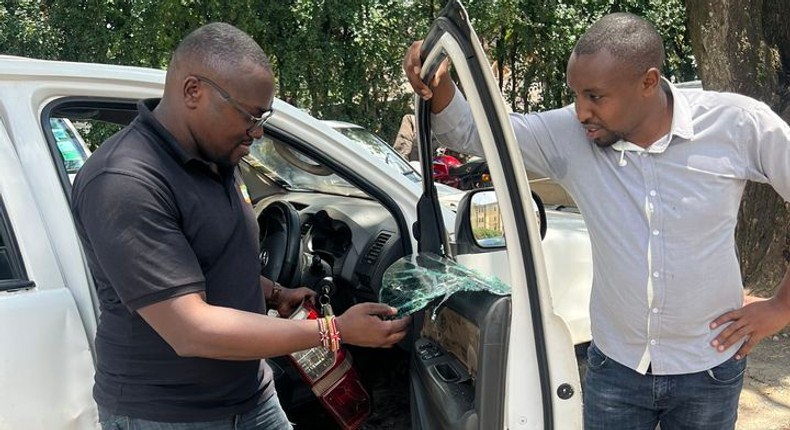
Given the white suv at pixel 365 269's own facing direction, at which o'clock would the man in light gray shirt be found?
The man in light gray shirt is roughly at 2 o'clock from the white suv.

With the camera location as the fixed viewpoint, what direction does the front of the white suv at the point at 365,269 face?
facing away from the viewer and to the right of the viewer

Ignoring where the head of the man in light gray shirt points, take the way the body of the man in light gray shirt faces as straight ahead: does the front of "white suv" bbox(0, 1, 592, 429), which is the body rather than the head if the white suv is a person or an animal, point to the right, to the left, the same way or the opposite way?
the opposite way

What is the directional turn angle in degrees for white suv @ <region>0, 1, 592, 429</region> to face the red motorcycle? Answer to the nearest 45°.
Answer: approximately 45° to its left

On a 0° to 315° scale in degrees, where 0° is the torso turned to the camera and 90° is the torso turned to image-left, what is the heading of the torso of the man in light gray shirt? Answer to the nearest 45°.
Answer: approximately 0°

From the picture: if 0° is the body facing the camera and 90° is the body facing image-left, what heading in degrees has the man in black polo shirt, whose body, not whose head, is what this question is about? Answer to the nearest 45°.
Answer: approximately 270°

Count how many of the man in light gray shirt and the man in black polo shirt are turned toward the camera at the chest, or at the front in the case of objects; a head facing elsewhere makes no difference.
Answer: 1

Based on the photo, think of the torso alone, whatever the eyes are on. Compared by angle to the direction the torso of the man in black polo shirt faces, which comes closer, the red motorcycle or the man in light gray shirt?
the man in light gray shirt

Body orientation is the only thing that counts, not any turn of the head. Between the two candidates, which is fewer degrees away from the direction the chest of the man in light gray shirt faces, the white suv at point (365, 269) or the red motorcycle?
the white suv

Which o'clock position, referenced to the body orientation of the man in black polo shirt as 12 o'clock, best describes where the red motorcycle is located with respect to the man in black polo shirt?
The red motorcycle is roughly at 10 o'clock from the man in black polo shirt.
